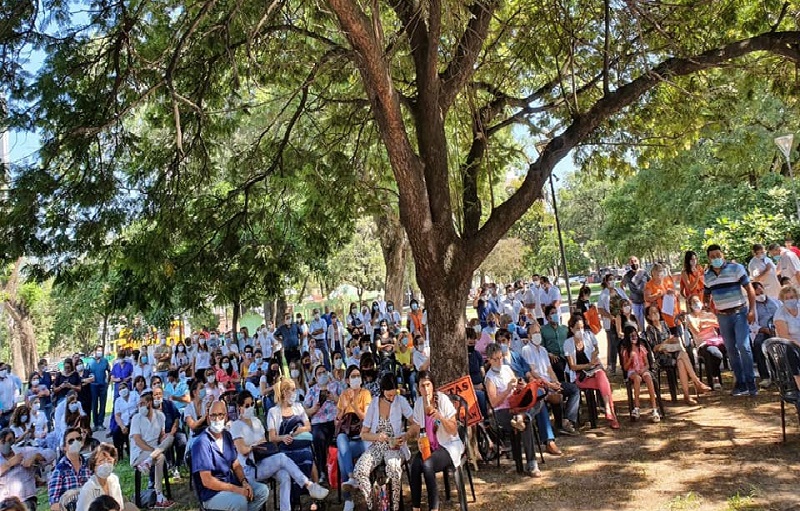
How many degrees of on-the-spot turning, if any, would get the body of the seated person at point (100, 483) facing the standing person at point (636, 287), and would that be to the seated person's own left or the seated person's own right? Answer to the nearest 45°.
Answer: approximately 90° to the seated person's own left

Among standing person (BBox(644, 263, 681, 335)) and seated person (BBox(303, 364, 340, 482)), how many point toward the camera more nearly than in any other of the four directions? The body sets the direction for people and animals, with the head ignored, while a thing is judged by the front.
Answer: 2

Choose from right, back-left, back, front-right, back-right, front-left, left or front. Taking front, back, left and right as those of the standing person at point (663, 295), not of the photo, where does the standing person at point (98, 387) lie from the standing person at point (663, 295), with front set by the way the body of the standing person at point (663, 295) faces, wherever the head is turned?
right

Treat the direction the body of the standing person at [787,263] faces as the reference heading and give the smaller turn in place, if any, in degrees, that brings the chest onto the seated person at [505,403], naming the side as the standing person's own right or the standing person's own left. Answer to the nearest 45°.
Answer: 0° — they already face them

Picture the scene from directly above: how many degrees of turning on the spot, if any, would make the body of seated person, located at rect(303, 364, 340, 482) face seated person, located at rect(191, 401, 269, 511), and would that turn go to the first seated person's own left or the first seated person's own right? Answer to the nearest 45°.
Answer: approximately 45° to the first seated person's own right

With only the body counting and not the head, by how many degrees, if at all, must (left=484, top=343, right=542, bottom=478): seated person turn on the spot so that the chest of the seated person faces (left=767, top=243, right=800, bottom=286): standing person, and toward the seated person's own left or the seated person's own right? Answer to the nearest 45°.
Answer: approximately 90° to the seated person's own left

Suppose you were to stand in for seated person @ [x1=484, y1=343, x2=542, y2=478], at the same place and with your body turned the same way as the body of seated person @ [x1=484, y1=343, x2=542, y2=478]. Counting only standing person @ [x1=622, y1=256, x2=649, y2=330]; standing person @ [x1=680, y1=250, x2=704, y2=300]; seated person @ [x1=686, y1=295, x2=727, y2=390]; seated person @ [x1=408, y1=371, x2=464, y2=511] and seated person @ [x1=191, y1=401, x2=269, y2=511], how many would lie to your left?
3

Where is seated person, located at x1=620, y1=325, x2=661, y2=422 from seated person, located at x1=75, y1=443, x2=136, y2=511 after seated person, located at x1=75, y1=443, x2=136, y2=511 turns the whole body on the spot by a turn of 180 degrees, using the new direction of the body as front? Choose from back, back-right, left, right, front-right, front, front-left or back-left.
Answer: right

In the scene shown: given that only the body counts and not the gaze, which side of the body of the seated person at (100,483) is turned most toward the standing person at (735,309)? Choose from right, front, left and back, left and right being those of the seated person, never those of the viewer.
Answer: left

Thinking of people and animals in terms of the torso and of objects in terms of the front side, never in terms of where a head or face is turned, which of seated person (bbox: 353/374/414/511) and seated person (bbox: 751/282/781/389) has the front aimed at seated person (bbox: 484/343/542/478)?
seated person (bbox: 751/282/781/389)
